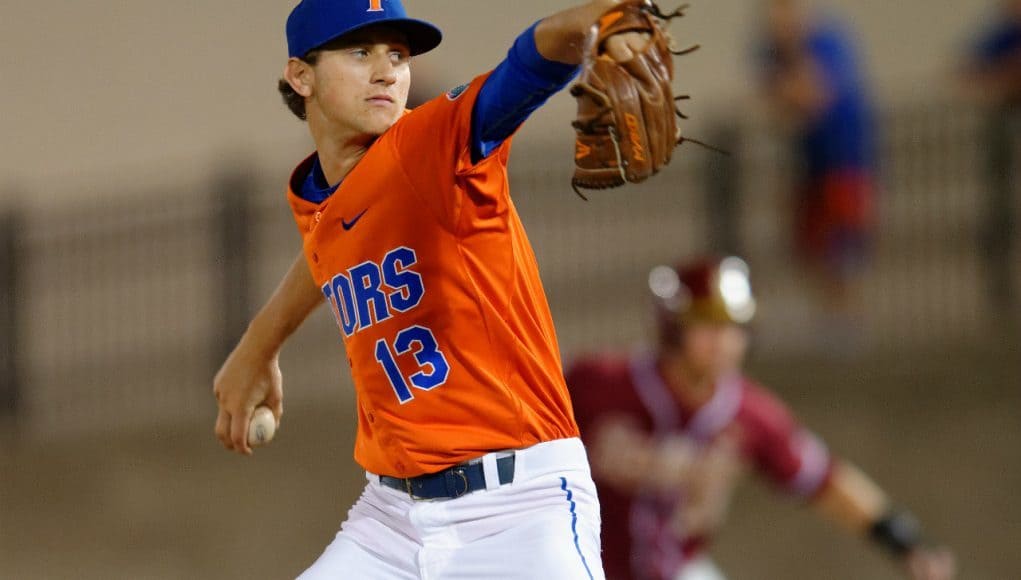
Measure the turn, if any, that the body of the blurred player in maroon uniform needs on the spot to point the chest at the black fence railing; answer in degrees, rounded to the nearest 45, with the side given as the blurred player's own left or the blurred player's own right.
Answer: approximately 180°

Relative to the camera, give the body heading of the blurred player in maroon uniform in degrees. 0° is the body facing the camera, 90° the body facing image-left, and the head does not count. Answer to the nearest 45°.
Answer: approximately 0°
